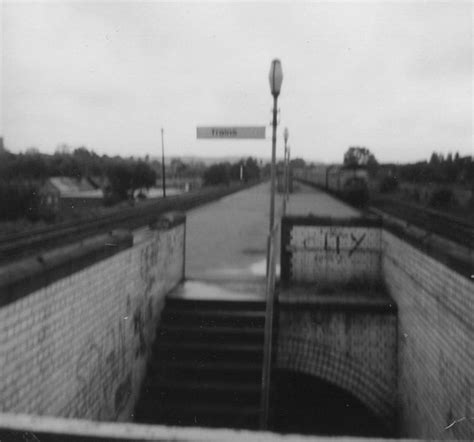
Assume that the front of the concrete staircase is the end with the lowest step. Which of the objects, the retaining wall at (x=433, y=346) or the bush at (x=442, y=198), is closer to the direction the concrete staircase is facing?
the retaining wall

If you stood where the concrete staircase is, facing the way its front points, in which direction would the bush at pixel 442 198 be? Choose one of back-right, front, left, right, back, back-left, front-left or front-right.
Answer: back-left

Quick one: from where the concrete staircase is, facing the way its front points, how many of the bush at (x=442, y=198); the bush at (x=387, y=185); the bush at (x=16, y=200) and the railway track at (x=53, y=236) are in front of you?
0

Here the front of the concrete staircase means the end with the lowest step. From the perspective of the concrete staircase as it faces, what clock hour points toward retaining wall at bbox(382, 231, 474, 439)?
The retaining wall is roughly at 10 o'clock from the concrete staircase.

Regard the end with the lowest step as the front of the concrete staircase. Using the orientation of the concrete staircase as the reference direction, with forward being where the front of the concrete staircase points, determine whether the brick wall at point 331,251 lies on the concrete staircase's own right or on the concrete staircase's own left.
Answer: on the concrete staircase's own left

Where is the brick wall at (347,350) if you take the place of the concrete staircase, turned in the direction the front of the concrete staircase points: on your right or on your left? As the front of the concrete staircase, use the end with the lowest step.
on your left

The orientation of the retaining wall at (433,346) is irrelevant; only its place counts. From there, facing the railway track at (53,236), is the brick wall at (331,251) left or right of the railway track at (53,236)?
right

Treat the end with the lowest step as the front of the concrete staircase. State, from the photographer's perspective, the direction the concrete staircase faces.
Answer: facing the viewer

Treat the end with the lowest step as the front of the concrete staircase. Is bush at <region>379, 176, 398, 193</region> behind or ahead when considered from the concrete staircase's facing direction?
behind

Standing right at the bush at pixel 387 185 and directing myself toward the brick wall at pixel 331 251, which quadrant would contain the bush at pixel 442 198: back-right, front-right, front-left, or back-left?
front-left

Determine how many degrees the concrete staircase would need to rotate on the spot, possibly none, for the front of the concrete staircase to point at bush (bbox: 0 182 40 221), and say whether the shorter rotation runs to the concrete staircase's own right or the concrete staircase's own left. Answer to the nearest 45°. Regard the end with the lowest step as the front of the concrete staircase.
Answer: approximately 135° to the concrete staircase's own right
